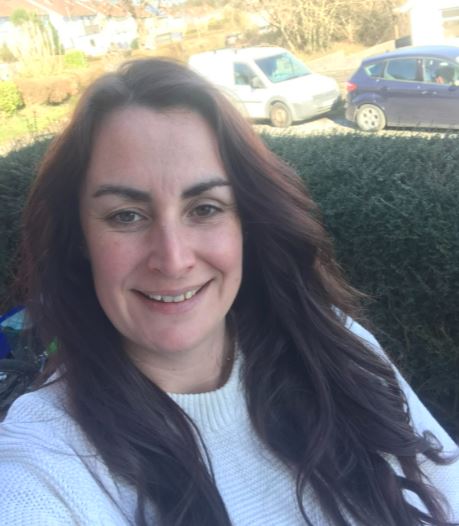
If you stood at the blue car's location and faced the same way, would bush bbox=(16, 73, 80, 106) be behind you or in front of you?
behind

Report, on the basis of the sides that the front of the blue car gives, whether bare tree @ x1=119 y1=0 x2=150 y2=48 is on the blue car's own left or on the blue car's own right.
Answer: on the blue car's own left

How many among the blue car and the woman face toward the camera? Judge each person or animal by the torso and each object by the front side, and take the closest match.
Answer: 1

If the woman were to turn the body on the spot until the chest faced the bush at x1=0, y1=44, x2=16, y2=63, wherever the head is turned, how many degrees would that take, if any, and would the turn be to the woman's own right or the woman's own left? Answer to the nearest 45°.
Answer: approximately 180°

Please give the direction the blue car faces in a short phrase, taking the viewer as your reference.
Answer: facing to the right of the viewer

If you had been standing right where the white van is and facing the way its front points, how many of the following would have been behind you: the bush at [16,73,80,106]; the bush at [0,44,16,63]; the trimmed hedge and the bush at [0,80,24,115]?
3

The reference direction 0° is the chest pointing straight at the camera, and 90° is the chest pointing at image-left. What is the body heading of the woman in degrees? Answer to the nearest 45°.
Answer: approximately 0°

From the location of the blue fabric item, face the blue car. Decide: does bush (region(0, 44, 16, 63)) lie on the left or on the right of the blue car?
left

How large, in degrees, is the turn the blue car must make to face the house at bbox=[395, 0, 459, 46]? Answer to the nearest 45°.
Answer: approximately 90° to its left

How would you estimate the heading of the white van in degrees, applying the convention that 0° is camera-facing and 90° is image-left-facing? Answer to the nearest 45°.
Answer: approximately 315°

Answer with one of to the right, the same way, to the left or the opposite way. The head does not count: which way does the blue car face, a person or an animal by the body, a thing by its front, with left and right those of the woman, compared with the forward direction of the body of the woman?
to the left

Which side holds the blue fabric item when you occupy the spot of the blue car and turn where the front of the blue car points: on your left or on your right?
on your right

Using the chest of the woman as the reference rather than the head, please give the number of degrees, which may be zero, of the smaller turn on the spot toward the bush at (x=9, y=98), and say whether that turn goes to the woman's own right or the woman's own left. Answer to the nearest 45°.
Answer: approximately 180°

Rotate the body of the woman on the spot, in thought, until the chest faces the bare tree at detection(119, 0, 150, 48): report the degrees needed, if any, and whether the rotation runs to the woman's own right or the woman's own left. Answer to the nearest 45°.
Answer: approximately 180°
